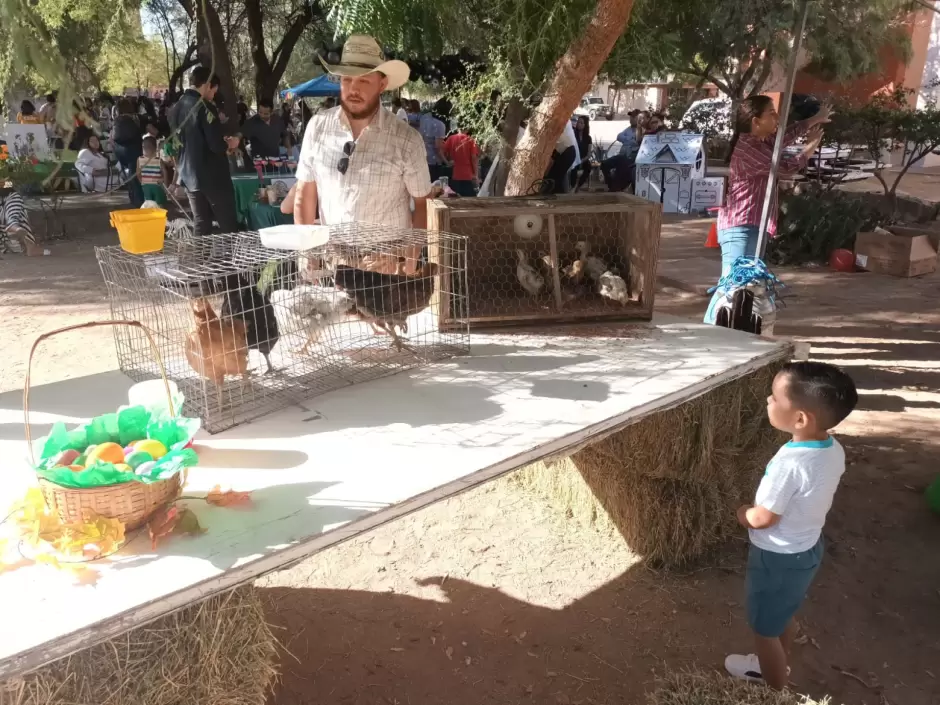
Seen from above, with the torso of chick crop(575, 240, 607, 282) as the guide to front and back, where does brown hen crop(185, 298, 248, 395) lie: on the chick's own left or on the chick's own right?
on the chick's own left

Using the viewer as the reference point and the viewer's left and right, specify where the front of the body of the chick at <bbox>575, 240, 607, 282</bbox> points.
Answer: facing to the left of the viewer

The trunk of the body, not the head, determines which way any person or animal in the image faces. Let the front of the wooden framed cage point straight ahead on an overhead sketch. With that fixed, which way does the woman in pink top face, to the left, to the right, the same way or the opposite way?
to the left

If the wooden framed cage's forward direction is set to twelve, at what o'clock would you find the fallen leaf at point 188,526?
The fallen leaf is roughly at 1 o'clock from the wooden framed cage.

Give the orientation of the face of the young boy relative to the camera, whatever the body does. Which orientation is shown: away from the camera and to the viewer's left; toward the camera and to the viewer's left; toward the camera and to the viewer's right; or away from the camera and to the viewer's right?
away from the camera and to the viewer's left

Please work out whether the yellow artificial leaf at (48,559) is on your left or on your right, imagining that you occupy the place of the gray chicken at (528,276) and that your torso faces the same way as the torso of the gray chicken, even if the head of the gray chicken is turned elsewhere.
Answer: on your left

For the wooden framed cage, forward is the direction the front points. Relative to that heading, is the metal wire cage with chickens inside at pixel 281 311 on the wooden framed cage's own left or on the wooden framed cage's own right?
on the wooden framed cage's own right

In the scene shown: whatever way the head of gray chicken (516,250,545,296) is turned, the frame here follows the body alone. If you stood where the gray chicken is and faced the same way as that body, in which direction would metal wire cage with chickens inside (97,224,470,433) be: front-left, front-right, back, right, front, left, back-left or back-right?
front-left

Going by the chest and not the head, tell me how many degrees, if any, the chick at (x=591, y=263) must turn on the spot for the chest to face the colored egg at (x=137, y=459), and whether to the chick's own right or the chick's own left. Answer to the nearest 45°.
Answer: approximately 45° to the chick's own left

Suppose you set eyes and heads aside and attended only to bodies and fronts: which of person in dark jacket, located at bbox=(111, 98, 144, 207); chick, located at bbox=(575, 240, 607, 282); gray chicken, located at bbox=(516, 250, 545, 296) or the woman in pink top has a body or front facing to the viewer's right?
the woman in pink top

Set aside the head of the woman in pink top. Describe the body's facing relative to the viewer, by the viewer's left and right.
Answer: facing to the right of the viewer

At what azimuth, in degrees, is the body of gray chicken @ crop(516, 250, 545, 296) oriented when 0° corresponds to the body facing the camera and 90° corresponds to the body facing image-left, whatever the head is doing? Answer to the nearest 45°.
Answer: approximately 90°

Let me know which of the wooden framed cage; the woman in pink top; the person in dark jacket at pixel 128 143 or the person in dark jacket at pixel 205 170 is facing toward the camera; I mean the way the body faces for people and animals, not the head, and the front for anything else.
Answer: the wooden framed cage

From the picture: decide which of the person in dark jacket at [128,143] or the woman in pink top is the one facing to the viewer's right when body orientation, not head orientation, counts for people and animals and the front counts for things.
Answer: the woman in pink top
